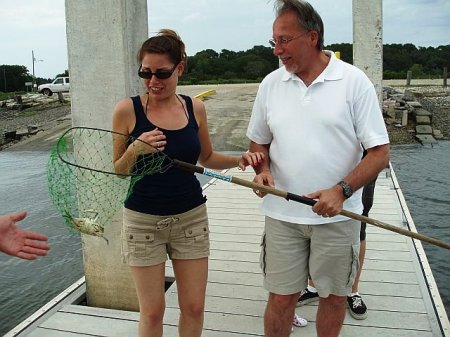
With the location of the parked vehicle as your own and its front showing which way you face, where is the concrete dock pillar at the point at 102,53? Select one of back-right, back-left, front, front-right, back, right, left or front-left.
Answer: left

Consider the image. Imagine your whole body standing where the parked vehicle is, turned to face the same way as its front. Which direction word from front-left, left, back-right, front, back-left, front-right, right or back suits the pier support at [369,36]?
left

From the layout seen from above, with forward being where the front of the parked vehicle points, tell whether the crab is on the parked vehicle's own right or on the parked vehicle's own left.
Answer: on the parked vehicle's own left

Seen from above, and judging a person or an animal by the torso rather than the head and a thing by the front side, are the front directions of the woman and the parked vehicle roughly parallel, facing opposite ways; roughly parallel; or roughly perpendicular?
roughly perpendicular

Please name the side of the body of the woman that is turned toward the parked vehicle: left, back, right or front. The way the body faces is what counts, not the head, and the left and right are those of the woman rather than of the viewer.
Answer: back

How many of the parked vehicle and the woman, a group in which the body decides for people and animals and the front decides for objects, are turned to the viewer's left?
1

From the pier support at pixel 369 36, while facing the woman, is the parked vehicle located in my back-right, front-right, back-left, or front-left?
back-right

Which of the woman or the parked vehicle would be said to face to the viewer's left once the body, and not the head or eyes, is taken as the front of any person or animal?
the parked vehicle

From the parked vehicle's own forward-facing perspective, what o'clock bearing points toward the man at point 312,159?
The man is roughly at 9 o'clock from the parked vehicle.

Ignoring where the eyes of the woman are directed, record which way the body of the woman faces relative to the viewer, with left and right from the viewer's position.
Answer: facing the viewer

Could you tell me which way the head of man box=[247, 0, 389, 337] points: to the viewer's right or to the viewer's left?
to the viewer's left

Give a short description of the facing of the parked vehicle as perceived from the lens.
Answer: facing to the left of the viewer
